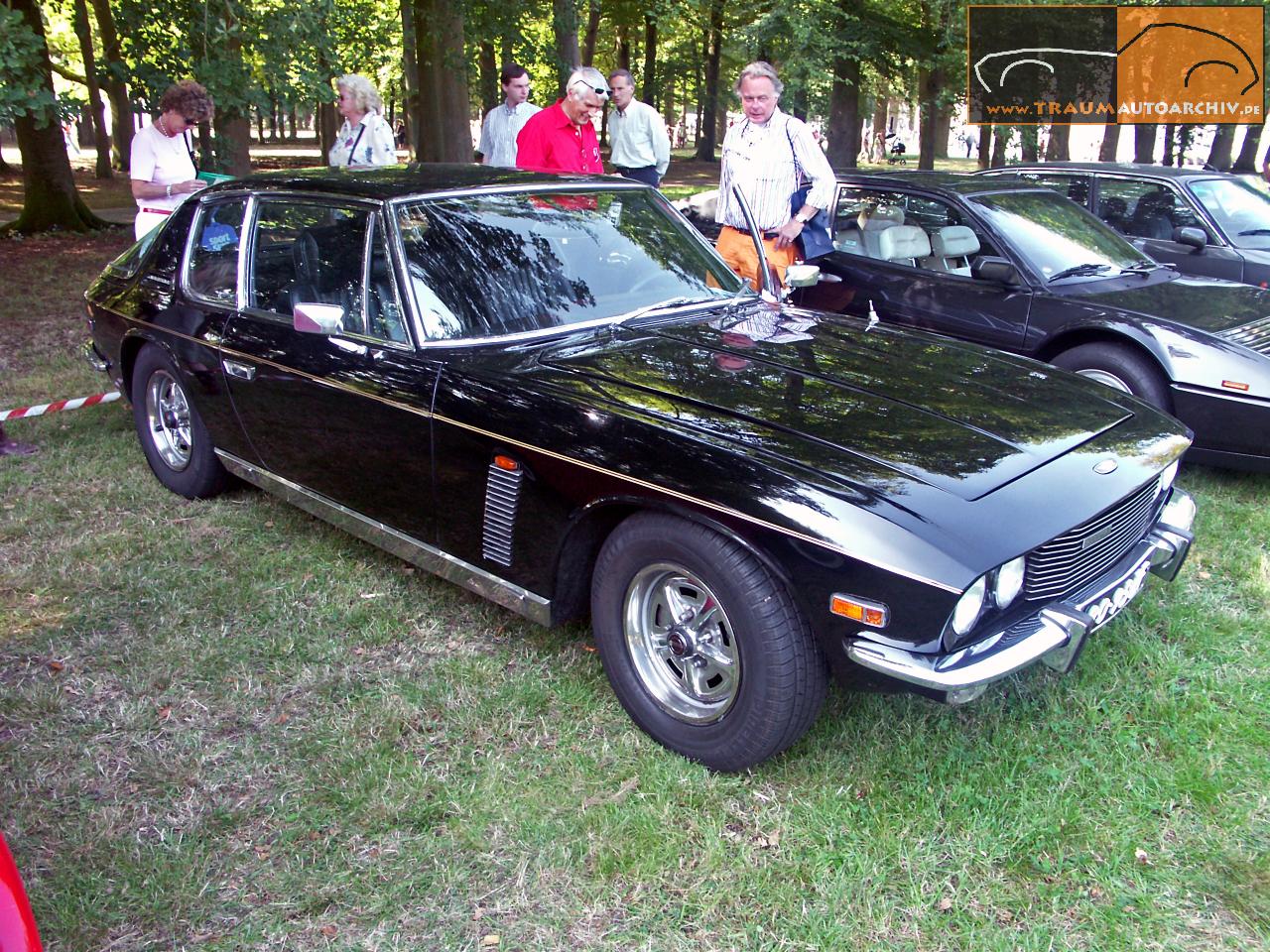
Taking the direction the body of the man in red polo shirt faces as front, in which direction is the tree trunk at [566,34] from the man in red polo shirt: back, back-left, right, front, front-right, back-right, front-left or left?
back-left

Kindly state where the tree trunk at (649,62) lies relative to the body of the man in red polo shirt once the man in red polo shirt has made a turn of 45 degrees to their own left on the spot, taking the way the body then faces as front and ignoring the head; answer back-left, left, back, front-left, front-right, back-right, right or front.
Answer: left

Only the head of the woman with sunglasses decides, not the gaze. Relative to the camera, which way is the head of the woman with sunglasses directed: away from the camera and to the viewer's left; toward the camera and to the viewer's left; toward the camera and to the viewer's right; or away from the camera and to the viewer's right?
toward the camera and to the viewer's right

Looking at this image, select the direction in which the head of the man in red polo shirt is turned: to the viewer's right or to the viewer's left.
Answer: to the viewer's right

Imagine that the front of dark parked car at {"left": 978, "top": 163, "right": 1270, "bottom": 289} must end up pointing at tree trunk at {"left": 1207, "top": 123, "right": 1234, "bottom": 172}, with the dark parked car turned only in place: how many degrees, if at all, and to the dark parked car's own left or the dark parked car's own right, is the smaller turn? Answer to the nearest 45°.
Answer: approximately 135° to the dark parked car's own left

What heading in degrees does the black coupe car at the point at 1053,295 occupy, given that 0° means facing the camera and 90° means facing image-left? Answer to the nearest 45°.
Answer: approximately 315°

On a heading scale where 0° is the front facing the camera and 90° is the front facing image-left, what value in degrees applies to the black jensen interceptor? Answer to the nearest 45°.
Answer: approximately 315°

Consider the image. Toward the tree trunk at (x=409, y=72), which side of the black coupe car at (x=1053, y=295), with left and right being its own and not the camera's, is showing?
back

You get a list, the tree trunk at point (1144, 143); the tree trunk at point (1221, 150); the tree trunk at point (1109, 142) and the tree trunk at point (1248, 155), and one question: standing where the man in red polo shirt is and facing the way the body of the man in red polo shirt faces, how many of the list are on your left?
4

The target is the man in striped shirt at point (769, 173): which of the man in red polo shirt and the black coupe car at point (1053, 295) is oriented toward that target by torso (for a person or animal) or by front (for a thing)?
the man in red polo shirt
